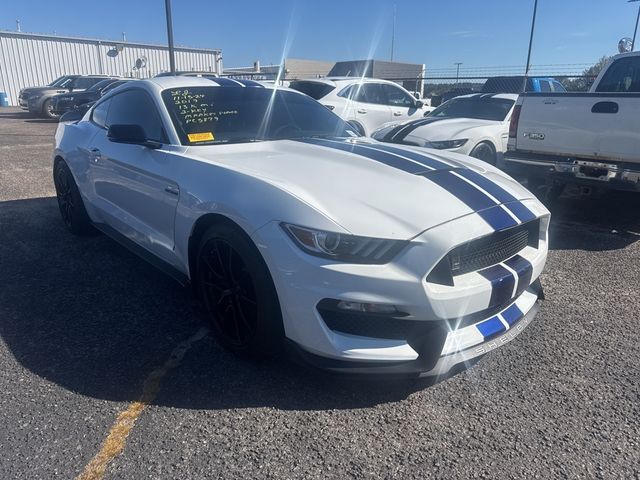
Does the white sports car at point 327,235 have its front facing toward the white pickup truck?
no

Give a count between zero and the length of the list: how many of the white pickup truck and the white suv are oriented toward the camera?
0

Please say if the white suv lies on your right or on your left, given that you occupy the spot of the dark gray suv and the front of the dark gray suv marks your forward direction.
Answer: on your left

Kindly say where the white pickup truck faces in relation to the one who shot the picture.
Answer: facing away from the viewer and to the right of the viewer

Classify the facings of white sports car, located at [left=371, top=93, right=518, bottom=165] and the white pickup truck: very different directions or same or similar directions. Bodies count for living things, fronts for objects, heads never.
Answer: very different directions

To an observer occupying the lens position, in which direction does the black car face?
facing the viewer and to the left of the viewer

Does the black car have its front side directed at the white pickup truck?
no

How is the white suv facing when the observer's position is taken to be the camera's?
facing away from the viewer and to the right of the viewer

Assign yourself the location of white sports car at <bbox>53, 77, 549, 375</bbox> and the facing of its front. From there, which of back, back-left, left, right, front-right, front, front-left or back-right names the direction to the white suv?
back-left

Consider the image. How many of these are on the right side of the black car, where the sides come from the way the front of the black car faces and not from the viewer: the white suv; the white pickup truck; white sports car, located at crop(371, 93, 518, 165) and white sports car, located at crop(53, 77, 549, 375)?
0

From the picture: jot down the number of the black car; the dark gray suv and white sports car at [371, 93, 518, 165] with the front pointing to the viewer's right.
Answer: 0

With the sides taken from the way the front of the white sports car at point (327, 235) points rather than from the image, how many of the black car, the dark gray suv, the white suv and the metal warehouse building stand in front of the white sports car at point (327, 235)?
0

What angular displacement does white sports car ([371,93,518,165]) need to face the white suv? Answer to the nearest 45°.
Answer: approximately 90° to its right

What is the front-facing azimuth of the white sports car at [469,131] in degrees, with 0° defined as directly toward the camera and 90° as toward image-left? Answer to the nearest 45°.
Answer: approximately 45°
